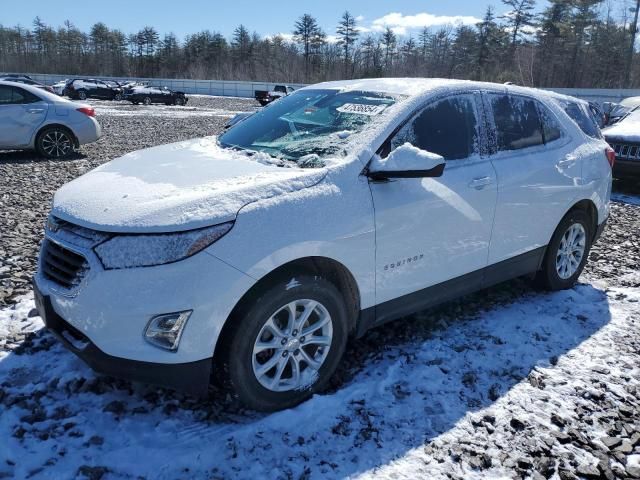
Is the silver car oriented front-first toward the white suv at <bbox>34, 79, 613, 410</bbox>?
no

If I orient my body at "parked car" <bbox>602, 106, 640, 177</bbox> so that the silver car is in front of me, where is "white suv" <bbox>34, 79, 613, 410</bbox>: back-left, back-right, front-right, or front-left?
front-left

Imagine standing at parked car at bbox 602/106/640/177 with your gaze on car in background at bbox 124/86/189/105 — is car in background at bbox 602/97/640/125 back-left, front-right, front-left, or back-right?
front-right

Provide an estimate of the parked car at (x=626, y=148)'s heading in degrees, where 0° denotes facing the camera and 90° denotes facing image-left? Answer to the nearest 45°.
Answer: approximately 45°

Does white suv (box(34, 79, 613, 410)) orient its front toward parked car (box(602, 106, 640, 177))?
no

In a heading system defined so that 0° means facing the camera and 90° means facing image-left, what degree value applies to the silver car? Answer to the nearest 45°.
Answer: approximately 90°

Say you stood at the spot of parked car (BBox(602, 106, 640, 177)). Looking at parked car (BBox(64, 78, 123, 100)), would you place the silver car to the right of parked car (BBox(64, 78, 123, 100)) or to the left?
left

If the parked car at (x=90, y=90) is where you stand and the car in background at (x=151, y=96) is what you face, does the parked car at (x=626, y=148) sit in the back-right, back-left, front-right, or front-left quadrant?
front-right

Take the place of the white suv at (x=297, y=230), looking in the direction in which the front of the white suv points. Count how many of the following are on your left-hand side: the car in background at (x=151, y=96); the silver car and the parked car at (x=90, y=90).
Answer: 0

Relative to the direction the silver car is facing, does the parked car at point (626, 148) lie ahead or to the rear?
to the rear

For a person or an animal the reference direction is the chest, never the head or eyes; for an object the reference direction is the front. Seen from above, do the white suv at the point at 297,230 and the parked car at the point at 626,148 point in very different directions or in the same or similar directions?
same or similar directions

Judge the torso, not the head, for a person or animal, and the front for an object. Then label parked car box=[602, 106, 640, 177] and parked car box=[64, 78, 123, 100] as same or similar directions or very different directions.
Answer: very different directions

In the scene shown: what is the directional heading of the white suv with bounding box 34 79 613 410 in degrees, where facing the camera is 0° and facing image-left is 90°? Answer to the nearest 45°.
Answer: approximately 45°

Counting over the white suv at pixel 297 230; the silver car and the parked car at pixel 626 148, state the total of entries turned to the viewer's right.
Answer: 0
